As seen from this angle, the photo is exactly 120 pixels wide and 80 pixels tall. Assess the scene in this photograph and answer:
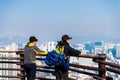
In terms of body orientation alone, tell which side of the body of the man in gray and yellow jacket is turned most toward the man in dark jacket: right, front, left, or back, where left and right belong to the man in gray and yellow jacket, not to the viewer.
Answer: right

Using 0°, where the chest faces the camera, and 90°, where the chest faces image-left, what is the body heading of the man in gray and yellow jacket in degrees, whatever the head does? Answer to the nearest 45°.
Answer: approximately 225°
